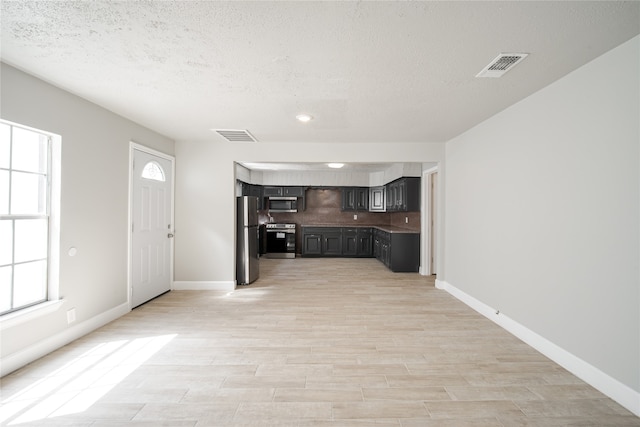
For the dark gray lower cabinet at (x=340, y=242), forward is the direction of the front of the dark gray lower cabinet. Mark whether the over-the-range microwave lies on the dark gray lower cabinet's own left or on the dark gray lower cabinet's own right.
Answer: on the dark gray lower cabinet's own right

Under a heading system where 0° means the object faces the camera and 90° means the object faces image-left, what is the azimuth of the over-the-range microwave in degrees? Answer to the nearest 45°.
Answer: approximately 0°

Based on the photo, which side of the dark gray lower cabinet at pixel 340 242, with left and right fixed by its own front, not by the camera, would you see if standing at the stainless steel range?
right

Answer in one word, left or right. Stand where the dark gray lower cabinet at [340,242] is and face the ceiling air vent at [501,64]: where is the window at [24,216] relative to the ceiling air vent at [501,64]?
right

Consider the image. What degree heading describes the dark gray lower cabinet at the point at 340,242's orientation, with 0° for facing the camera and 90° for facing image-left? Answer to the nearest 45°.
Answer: approximately 0°

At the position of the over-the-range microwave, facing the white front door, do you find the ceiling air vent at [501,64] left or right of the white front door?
left
